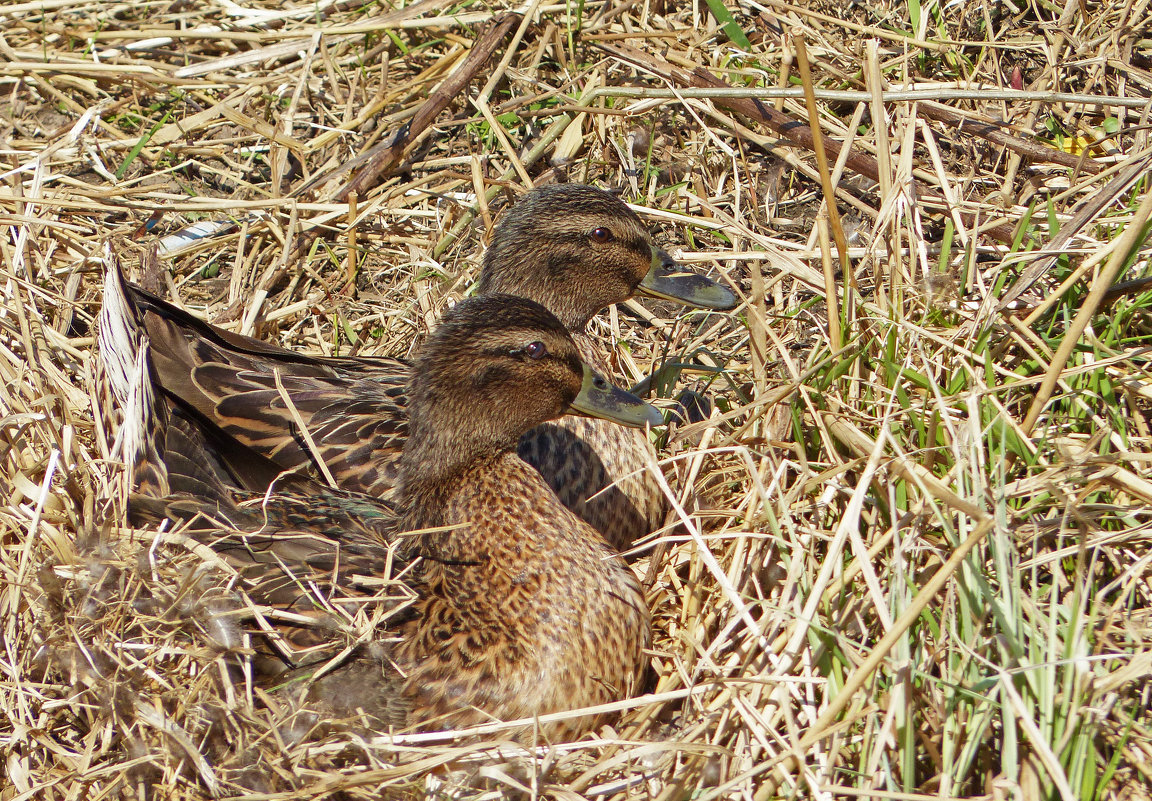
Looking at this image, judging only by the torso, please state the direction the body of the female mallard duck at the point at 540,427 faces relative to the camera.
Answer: to the viewer's right

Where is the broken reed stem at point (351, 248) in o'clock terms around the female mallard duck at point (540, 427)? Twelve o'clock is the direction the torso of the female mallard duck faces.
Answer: The broken reed stem is roughly at 8 o'clock from the female mallard duck.

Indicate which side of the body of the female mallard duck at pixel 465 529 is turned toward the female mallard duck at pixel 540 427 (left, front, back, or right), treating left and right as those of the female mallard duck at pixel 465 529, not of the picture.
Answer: left

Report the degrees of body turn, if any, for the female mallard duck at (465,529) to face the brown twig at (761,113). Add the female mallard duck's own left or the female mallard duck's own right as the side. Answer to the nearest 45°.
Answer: approximately 45° to the female mallard duck's own left

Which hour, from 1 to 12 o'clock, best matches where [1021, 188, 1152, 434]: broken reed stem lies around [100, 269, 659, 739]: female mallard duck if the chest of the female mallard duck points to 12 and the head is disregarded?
The broken reed stem is roughly at 12 o'clock from the female mallard duck.

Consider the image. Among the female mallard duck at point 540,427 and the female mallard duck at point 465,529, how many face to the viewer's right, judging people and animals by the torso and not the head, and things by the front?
2

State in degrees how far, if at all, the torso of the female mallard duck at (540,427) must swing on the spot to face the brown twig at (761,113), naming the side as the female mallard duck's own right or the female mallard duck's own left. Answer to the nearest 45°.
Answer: approximately 45° to the female mallard duck's own left

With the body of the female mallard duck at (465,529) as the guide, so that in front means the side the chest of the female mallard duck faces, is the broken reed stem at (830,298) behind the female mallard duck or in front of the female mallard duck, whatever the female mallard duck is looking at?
in front

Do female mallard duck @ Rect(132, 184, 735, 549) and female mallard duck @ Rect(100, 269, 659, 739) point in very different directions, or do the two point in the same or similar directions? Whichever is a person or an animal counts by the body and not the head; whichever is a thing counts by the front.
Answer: same or similar directions

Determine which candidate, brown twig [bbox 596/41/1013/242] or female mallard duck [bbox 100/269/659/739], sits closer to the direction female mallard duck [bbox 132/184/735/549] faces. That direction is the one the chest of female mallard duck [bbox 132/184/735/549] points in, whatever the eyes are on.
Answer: the brown twig

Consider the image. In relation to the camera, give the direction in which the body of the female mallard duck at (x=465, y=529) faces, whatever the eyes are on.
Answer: to the viewer's right

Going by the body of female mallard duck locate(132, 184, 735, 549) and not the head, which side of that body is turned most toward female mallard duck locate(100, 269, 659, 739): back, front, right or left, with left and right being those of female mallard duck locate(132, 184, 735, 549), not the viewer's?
right
